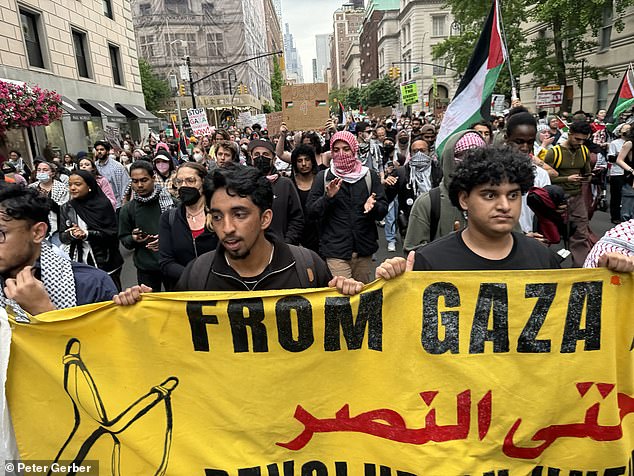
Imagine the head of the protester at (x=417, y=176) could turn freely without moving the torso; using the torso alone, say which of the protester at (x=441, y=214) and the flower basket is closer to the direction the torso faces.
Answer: the protester

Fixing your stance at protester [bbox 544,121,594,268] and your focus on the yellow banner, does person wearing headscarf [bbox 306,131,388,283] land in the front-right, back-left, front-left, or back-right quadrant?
front-right

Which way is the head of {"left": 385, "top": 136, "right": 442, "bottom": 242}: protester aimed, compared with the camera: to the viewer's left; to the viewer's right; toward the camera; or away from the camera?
toward the camera

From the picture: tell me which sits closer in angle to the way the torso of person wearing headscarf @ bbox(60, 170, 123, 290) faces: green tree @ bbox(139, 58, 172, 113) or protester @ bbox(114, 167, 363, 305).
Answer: the protester

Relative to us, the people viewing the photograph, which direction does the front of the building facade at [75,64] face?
facing the viewer and to the right of the viewer

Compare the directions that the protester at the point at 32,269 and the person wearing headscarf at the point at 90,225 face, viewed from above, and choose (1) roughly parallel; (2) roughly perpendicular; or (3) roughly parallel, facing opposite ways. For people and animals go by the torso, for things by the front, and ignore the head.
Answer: roughly parallel

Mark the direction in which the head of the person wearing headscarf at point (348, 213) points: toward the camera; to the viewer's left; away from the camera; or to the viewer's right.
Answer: toward the camera

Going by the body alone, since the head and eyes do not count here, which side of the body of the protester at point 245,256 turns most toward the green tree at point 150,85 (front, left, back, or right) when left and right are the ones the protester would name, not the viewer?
back

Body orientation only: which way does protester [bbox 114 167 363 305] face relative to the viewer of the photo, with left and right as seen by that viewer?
facing the viewer

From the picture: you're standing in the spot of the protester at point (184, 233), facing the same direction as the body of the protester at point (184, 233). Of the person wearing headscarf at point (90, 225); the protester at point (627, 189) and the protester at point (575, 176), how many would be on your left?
2

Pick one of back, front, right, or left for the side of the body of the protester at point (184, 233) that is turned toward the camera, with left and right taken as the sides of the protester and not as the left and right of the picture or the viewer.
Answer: front

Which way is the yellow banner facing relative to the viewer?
toward the camera

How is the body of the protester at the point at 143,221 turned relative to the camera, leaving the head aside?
toward the camera
